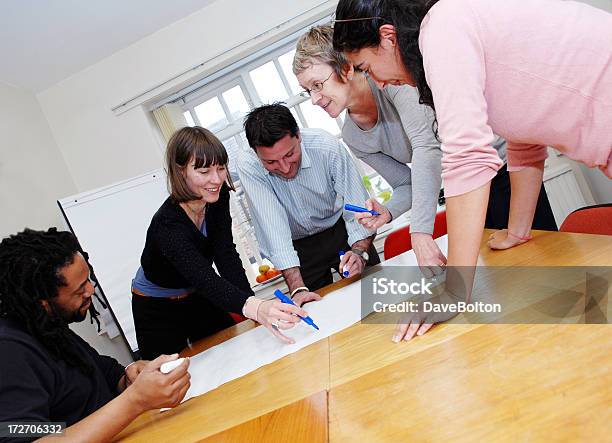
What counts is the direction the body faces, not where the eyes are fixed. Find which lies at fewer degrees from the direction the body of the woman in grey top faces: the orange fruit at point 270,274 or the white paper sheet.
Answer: the white paper sheet

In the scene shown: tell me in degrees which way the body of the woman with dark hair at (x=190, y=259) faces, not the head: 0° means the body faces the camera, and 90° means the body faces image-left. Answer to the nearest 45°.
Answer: approximately 315°

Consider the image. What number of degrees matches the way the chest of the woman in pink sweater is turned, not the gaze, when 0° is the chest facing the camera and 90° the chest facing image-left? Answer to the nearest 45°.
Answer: approximately 90°

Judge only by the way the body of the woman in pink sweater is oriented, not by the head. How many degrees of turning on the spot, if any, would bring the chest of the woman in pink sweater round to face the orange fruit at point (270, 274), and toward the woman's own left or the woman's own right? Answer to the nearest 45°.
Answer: approximately 45° to the woman's own right

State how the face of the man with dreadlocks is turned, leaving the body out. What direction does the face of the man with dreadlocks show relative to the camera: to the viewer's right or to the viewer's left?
to the viewer's right

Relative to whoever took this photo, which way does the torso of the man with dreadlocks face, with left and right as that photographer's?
facing to the right of the viewer

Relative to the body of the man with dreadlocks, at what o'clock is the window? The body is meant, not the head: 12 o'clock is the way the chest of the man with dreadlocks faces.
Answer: The window is roughly at 10 o'clock from the man with dreadlocks.

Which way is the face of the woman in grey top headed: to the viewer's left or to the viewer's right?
to the viewer's left
